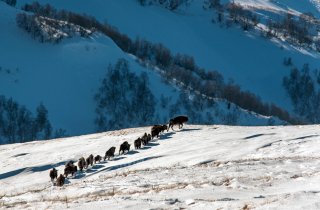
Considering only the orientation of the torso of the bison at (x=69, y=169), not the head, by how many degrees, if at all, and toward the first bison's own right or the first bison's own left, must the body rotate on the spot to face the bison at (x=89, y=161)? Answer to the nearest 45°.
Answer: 0° — it already faces it

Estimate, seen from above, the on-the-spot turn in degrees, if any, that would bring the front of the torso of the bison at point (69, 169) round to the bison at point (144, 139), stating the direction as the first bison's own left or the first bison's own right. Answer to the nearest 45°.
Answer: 0° — it already faces it

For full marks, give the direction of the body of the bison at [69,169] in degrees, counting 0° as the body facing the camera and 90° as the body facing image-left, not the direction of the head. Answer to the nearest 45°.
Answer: approximately 225°

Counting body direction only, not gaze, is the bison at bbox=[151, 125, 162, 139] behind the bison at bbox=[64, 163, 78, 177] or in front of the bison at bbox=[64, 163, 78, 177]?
in front
